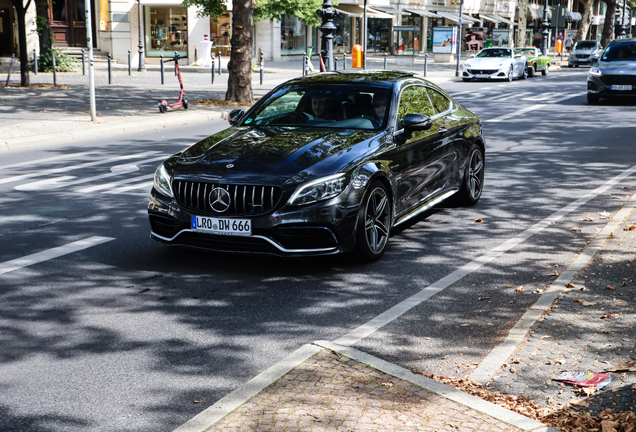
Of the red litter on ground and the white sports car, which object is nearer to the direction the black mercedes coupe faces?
the red litter on ground

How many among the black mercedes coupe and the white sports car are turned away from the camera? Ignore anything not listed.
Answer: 0

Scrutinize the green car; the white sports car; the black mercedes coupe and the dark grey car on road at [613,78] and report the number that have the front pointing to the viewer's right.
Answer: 0

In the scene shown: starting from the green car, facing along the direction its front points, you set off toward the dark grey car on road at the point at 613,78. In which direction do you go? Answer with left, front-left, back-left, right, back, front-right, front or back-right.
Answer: front-left

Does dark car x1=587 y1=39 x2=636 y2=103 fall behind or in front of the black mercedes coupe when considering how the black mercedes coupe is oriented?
behind

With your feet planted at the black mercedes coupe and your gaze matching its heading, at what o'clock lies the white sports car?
The white sports car is roughly at 5 o'clock from the black mercedes coupe.

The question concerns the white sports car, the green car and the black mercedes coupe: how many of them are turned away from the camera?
0

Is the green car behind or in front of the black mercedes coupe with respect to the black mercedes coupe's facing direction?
behind

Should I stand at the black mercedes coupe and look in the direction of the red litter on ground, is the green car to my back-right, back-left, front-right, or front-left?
back-left

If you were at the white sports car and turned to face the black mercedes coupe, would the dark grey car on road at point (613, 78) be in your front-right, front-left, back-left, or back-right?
front-left

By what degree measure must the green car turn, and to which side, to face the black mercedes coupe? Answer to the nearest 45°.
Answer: approximately 45° to its left

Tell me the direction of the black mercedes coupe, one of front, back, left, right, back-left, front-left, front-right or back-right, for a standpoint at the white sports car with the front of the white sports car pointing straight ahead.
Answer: front-left
